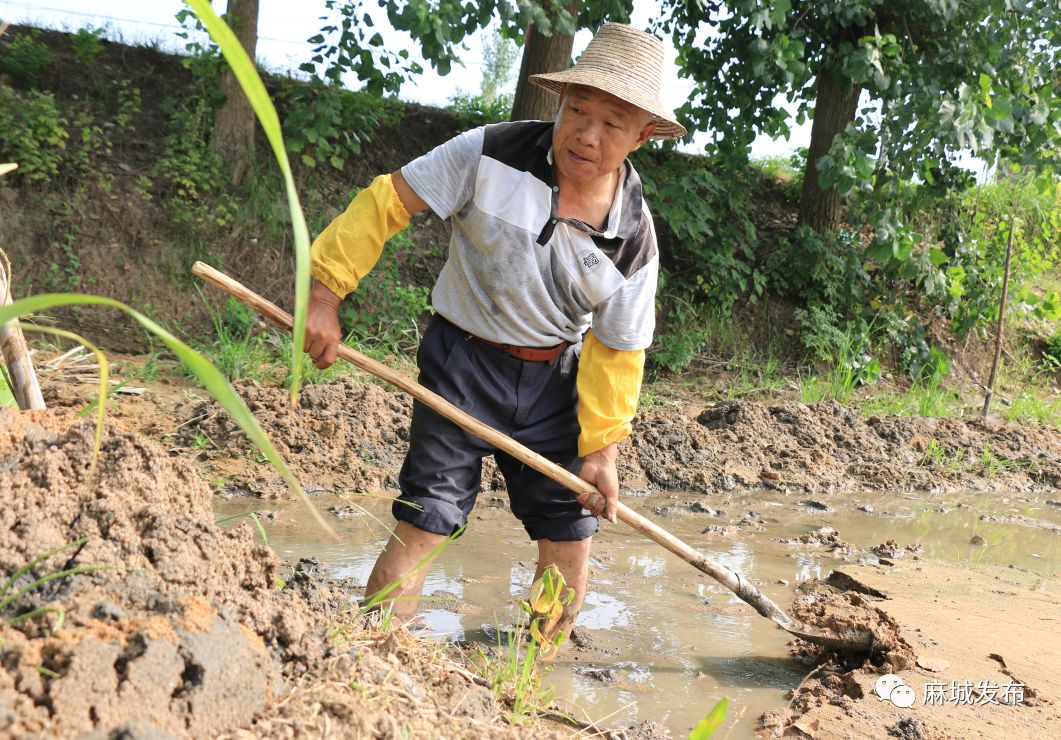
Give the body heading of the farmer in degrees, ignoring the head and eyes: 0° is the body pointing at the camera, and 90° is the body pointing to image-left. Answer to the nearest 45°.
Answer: approximately 0°

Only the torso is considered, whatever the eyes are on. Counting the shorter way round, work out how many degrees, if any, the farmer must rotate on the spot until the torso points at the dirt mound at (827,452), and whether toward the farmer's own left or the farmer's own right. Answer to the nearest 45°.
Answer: approximately 135° to the farmer's own left

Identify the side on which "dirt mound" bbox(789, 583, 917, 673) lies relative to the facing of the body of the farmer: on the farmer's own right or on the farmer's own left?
on the farmer's own left

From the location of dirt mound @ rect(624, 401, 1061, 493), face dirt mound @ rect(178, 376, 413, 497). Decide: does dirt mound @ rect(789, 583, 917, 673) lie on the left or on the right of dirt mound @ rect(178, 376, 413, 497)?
left
